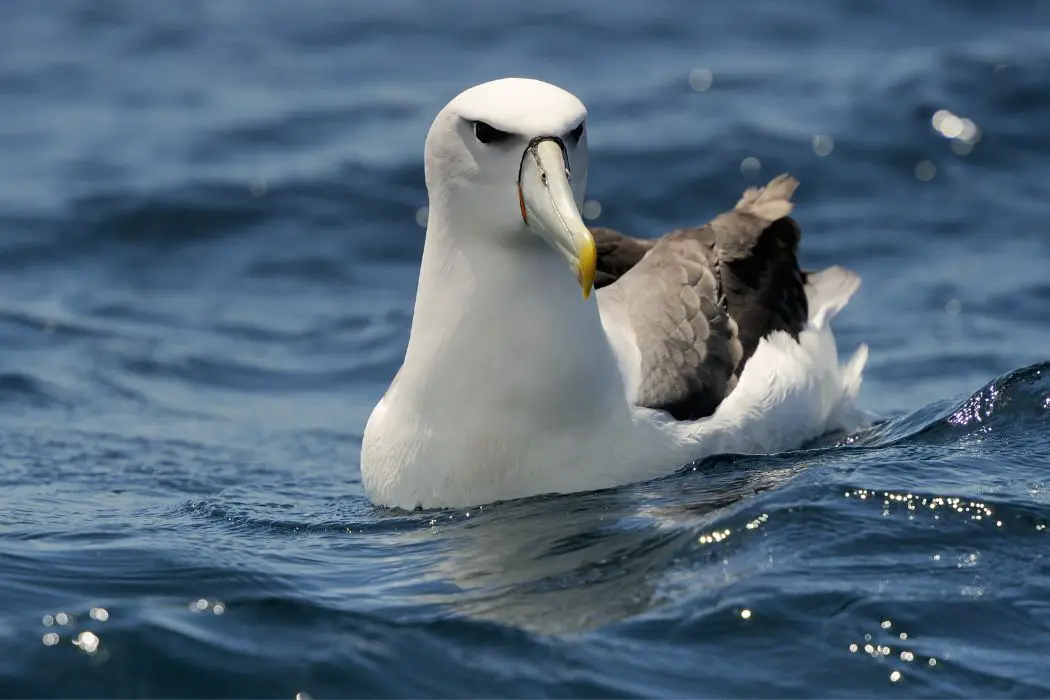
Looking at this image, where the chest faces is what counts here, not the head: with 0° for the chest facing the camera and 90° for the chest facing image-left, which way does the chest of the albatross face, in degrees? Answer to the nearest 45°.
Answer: approximately 45°
